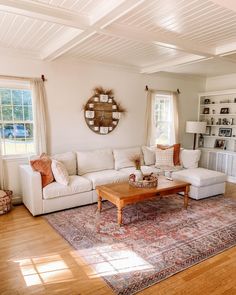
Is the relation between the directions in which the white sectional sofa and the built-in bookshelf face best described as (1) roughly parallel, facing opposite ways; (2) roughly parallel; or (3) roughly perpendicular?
roughly perpendicular

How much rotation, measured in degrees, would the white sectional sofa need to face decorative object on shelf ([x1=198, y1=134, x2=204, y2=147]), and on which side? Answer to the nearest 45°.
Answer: approximately 90° to its left

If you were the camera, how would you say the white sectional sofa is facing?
facing the viewer and to the right of the viewer

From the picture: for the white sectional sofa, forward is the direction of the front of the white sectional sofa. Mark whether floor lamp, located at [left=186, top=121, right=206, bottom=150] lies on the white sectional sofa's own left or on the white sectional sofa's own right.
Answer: on the white sectional sofa's own left

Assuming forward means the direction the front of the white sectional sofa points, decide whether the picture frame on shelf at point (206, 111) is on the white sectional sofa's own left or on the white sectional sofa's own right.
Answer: on the white sectional sofa's own left

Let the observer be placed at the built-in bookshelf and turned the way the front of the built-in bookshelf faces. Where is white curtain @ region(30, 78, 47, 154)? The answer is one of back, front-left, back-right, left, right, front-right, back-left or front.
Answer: front

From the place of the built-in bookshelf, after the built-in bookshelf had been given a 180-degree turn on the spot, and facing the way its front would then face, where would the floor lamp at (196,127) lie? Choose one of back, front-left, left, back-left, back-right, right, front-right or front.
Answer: back

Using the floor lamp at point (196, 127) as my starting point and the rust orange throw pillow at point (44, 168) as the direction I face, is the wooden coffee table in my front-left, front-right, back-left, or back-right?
front-left

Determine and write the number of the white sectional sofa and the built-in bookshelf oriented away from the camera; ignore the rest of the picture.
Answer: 0

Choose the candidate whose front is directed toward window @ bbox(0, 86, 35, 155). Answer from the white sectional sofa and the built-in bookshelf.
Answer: the built-in bookshelf
